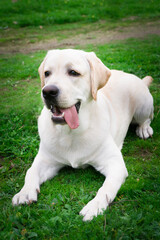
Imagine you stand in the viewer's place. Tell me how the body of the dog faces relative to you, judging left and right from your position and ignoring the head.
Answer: facing the viewer and to the left of the viewer
